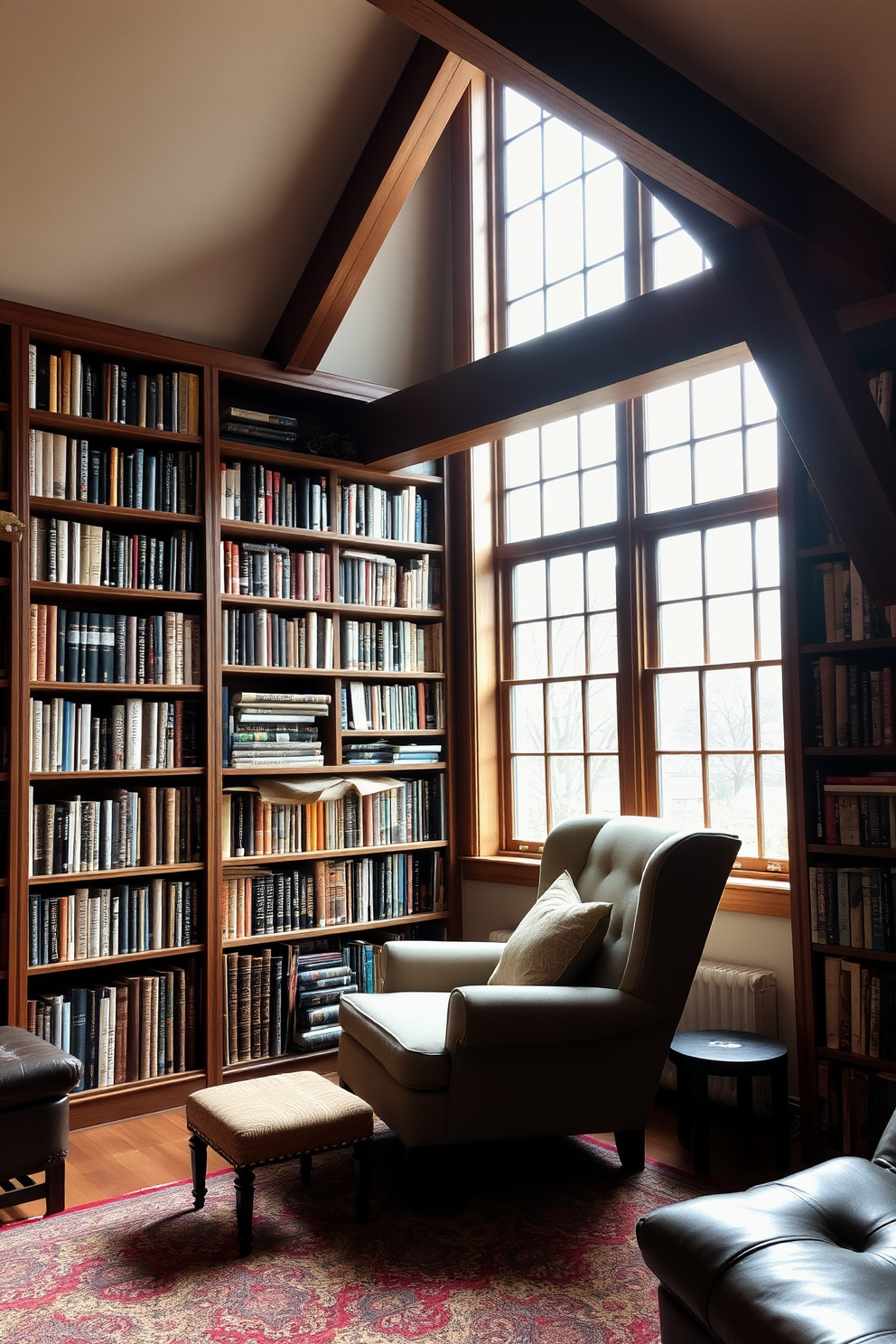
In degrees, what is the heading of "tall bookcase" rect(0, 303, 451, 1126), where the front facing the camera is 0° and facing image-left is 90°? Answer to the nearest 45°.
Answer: approximately 315°

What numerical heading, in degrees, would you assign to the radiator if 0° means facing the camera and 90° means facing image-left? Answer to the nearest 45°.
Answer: approximately 45°

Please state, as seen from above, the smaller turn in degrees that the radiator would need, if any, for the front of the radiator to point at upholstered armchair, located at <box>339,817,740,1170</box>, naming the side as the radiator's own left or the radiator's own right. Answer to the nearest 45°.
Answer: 0° — it already faces it

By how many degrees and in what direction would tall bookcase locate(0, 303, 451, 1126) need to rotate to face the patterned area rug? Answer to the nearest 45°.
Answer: approximately 45° to its right

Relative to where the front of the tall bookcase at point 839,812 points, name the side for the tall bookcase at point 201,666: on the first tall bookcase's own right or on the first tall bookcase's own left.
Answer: on the first tall bookcase's own right
